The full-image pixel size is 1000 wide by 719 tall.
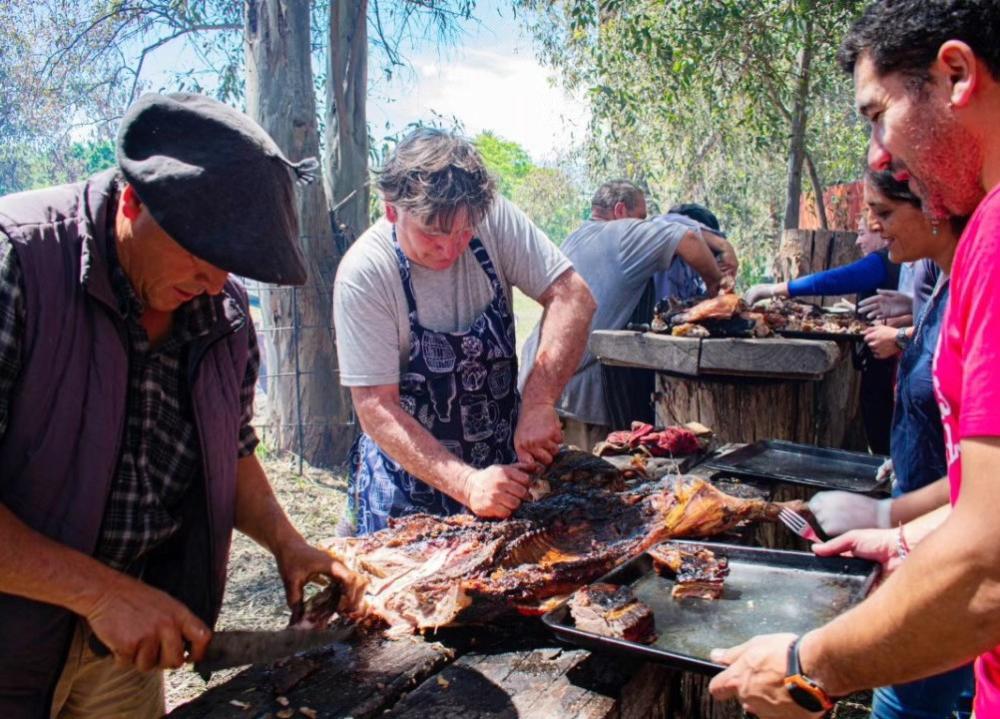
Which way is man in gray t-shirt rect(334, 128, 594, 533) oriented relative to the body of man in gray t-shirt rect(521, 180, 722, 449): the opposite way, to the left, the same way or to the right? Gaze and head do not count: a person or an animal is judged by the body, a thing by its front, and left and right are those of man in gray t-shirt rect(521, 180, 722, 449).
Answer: to the right

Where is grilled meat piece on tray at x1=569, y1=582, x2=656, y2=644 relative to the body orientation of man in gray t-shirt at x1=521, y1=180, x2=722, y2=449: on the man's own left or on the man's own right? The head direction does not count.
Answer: on the man's own right

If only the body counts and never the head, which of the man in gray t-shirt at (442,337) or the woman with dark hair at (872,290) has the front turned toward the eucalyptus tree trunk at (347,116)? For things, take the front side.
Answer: the woman with dark hair

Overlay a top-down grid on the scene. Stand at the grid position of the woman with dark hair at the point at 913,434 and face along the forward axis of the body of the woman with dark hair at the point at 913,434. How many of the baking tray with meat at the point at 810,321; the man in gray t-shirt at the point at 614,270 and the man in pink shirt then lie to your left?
1

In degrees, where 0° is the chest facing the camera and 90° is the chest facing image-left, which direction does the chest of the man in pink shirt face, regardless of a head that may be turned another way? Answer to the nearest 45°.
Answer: approximately 90°

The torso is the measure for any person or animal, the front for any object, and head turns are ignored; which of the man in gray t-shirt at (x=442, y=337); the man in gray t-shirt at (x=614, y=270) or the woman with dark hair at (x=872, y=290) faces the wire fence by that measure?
the woman with dark hair

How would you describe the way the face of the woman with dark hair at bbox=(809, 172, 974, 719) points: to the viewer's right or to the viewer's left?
to the viewer's left

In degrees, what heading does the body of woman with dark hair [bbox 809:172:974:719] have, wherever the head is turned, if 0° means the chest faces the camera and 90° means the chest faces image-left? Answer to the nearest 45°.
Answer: approximately 90°

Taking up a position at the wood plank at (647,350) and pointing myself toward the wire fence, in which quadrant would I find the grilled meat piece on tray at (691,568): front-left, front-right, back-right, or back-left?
back-left

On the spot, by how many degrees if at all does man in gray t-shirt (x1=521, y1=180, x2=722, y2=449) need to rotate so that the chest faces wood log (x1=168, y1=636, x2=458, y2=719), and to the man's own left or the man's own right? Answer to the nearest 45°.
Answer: approximately 135° to the man's own right
